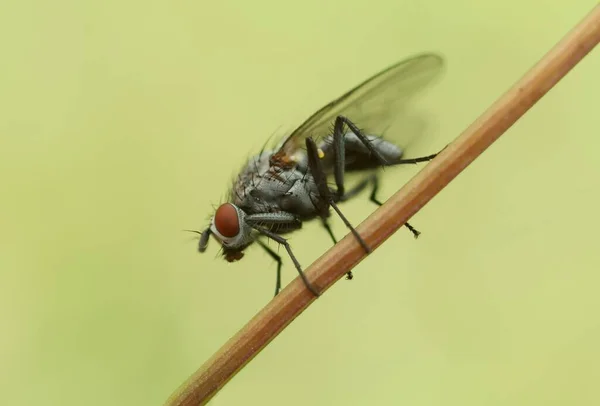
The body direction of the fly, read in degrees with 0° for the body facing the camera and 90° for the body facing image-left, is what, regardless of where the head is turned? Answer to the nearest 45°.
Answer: approximately 90°
